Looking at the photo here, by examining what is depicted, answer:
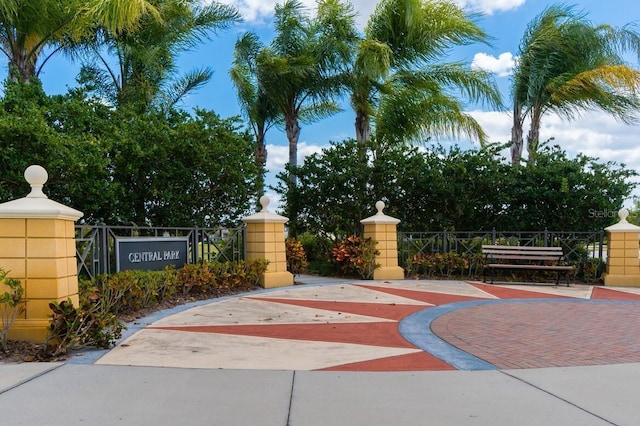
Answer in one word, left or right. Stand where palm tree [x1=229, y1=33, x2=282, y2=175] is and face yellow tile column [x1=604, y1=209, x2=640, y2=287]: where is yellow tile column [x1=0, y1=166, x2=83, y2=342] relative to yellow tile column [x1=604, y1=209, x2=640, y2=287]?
right

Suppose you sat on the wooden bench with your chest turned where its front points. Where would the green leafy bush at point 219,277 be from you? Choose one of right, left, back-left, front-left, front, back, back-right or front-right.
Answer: front-right

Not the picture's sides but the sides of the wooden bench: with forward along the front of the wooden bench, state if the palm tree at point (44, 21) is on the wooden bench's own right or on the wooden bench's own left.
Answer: on the wooden bench's own right

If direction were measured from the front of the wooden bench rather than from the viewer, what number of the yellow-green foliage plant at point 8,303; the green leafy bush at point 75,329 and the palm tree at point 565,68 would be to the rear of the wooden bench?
1

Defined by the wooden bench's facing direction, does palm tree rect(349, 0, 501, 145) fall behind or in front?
behind

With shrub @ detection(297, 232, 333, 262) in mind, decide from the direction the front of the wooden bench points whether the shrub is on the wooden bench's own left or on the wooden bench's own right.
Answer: on the wooden bench's own right

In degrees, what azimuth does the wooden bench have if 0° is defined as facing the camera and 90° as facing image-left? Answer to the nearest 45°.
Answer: approximately 0°

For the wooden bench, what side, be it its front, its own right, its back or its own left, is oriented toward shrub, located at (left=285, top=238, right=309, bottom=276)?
right

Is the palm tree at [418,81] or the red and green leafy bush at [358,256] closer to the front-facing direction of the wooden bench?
the red and green leafy bush

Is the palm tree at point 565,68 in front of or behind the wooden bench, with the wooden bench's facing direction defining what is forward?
behind

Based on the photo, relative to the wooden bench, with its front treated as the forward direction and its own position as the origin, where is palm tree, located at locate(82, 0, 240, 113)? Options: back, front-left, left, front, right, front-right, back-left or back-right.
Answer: right

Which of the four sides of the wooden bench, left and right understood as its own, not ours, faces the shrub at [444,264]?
right
